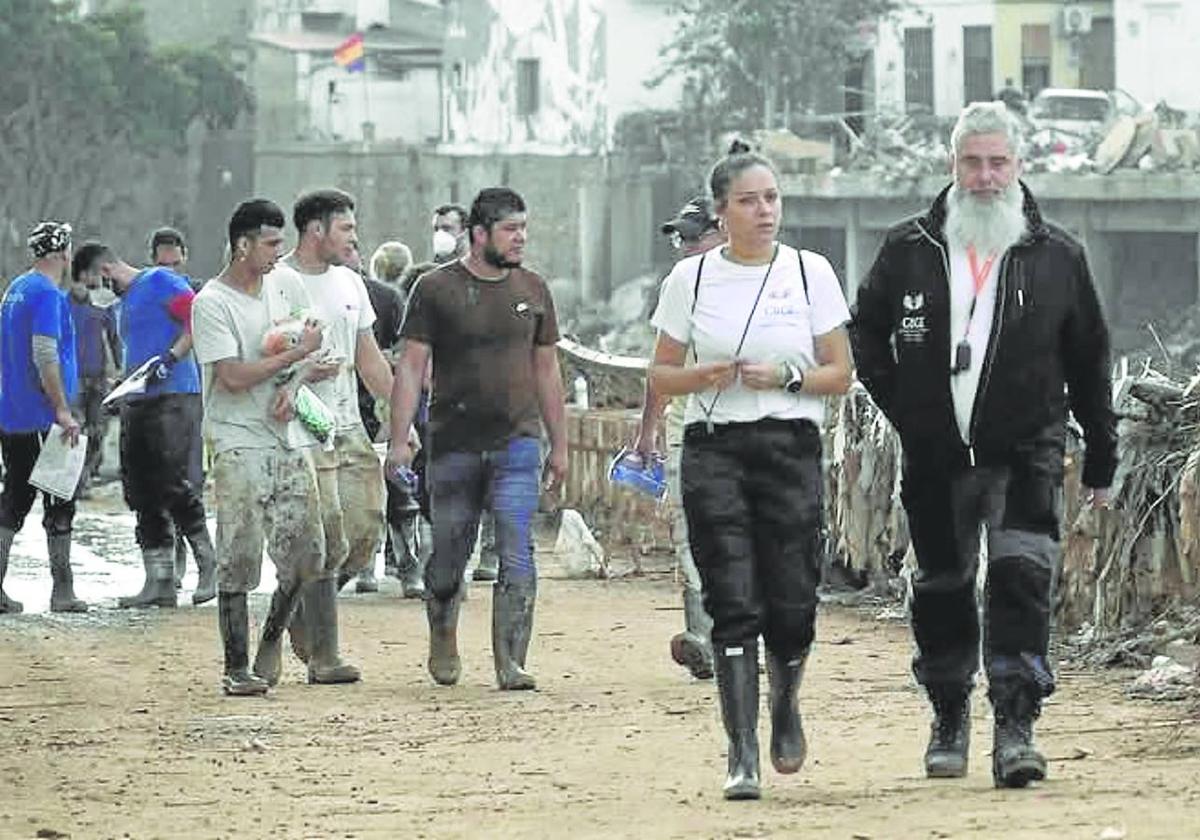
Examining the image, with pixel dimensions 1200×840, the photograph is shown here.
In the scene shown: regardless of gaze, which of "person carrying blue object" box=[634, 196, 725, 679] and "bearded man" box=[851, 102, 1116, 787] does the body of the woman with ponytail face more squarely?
the bearded man

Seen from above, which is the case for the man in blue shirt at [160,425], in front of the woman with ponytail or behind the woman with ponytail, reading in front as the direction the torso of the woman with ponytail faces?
behind

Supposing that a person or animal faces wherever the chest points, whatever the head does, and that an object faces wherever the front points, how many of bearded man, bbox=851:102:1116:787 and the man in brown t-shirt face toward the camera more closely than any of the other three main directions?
2

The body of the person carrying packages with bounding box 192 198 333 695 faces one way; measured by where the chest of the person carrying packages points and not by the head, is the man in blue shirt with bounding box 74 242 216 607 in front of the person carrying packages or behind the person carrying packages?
behind

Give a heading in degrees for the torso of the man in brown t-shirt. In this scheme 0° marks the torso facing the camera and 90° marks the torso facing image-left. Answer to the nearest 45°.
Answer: approximately 0°

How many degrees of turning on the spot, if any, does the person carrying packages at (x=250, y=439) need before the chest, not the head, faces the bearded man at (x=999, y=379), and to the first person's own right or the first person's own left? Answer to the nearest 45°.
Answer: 0° — they already face them

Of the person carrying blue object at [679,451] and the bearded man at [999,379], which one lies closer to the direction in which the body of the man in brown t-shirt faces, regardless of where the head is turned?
the bearded man
